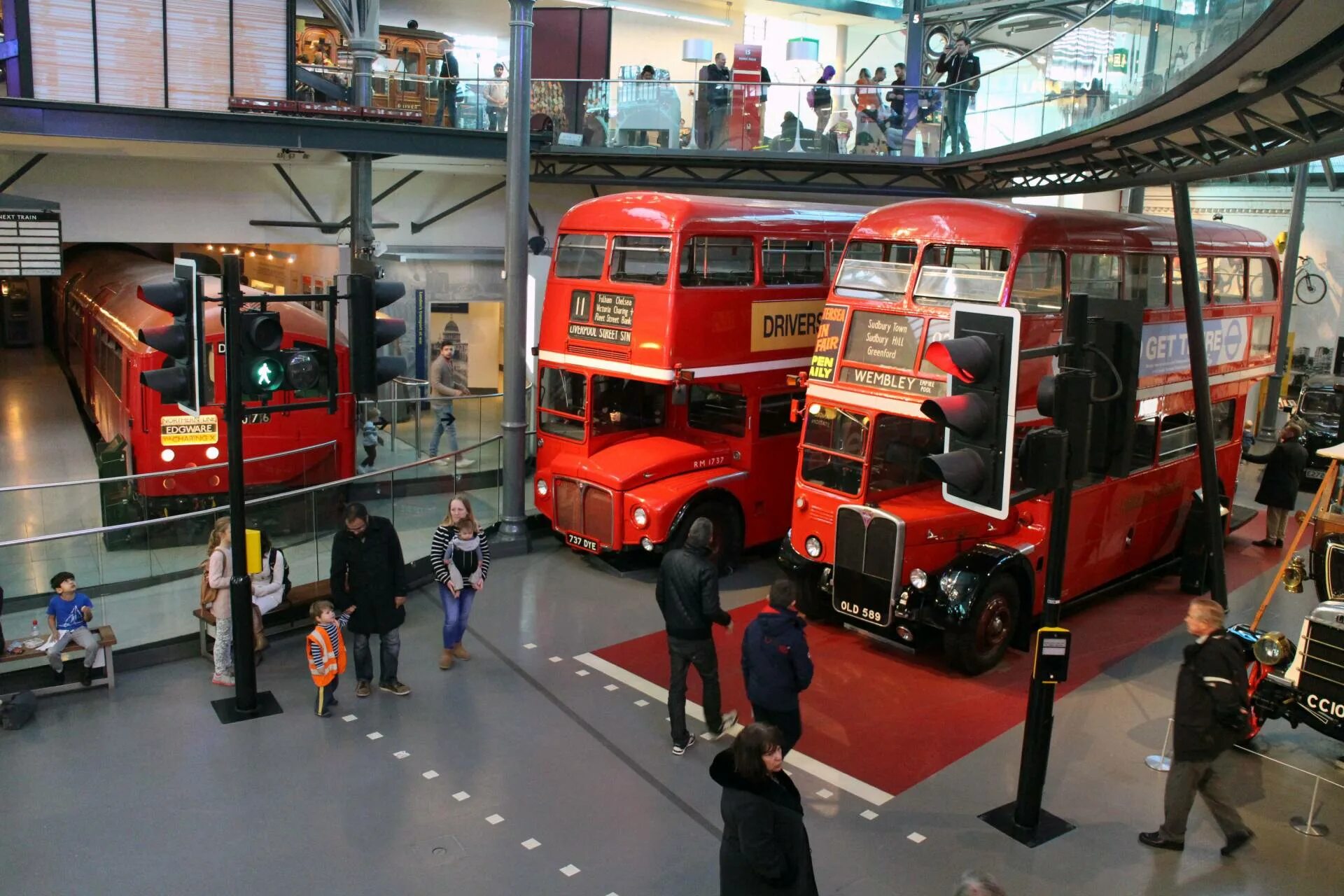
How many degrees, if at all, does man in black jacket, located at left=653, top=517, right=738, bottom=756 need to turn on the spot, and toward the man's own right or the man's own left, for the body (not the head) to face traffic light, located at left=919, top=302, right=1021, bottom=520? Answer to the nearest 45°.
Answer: approximately 90° to the man's own right

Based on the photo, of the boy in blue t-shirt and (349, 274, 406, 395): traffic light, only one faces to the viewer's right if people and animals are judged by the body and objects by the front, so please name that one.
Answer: the traffic light

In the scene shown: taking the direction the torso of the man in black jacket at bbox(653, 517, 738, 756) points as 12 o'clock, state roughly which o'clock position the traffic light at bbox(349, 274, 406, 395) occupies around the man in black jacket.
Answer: The traffic light is roughly at 8 o'clock from the man in black jacket.

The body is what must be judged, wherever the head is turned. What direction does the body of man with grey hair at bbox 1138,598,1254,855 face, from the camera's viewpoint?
to the viewer's left

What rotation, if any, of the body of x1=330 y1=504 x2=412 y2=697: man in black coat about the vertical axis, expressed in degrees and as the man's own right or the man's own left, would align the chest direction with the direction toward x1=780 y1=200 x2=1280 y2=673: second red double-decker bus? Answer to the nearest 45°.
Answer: approximately 90° to the man's own left

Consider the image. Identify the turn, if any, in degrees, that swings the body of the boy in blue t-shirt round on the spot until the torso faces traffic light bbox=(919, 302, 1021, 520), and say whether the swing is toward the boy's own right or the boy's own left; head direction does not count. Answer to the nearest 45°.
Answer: approximately 45° to the boy's own left

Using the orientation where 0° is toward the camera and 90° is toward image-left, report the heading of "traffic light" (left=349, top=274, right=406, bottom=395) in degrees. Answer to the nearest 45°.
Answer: approximately 270°
